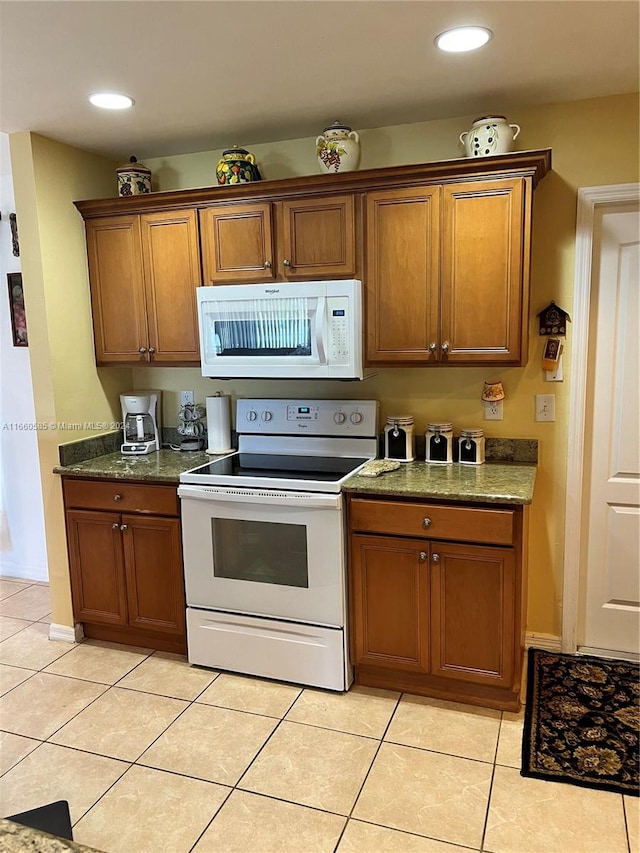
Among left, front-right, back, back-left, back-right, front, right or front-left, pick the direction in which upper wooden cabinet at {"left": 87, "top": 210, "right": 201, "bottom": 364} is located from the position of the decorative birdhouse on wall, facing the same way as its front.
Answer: right

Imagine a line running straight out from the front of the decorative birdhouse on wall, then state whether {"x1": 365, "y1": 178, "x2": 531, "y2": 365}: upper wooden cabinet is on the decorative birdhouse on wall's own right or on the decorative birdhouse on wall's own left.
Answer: on the decorative birdhouse on wall's own right

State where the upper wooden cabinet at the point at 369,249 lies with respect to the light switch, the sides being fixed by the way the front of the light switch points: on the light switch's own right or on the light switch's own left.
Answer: on the light switch's own right

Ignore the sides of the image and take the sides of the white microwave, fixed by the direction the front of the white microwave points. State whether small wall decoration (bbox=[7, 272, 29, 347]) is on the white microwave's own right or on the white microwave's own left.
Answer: on the white microwave's own right

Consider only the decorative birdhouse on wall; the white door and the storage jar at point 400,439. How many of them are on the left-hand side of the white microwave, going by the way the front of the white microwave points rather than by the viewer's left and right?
3
